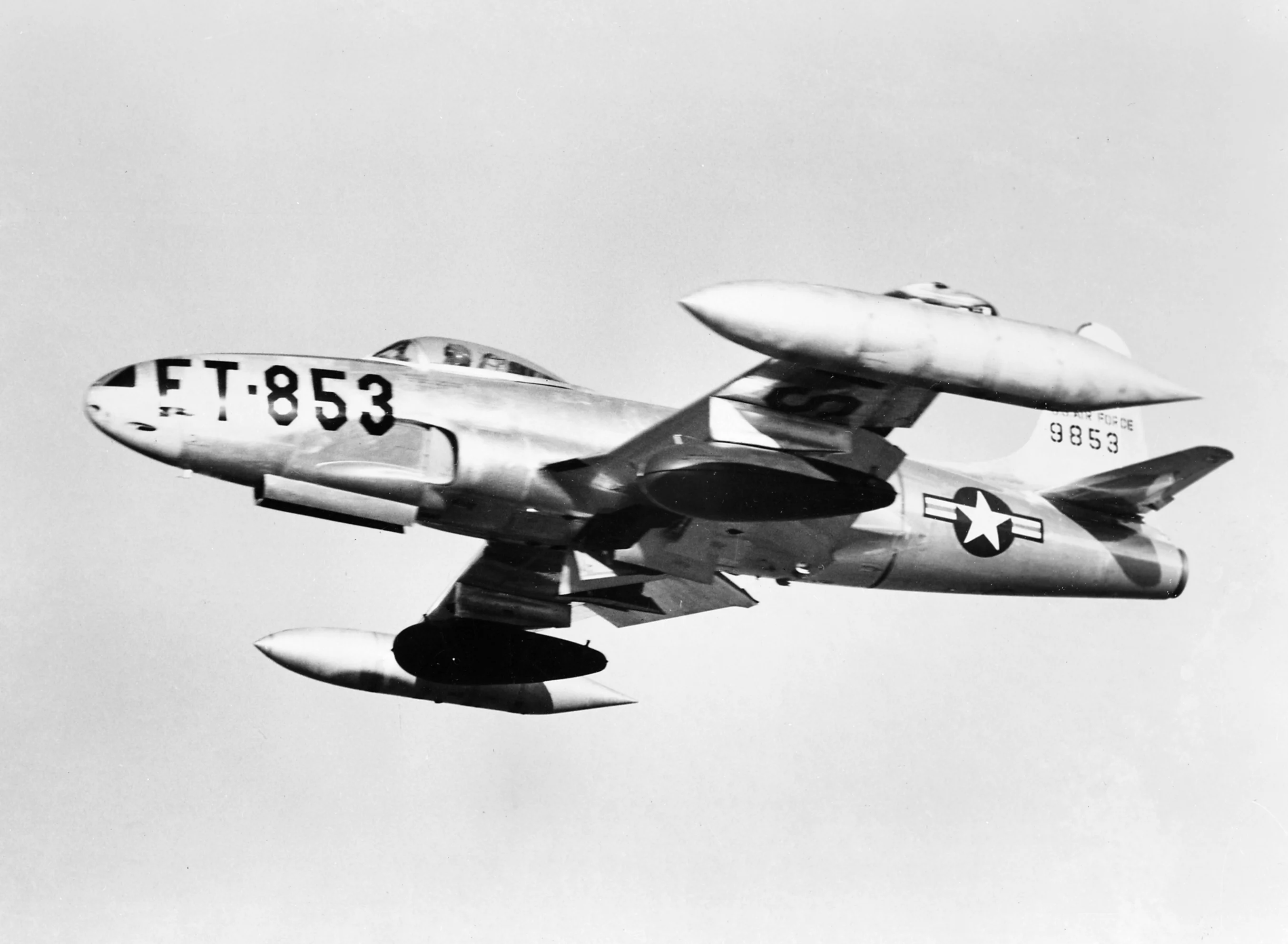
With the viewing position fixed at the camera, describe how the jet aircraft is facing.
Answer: facing the viewer and to the left of the viewer
